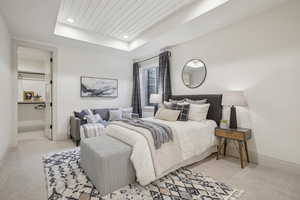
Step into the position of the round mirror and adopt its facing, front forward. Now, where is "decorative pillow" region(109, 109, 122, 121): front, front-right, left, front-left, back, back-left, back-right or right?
front-right

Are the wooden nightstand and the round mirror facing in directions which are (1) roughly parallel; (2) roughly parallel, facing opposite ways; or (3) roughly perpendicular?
roughly parallel

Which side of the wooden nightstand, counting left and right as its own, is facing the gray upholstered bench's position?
front

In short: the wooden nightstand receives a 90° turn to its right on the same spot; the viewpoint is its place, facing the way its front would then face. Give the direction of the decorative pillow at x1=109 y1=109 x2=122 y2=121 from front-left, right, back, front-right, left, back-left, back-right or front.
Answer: front-left

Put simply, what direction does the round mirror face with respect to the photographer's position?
facing the viewer and to the left of the viewer

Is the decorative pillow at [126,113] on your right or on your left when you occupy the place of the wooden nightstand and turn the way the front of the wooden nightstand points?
on your right

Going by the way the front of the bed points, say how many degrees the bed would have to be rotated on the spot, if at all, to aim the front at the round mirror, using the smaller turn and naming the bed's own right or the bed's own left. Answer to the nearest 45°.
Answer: approximately 180°

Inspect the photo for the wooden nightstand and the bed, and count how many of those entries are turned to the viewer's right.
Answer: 0

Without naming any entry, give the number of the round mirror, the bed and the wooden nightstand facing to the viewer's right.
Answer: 0

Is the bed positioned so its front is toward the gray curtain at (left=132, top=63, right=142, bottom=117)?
no

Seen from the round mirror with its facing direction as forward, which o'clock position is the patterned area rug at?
The patterned area rug is roughly at 11 o'clock from the round mirror.

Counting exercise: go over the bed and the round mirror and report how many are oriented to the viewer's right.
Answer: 0

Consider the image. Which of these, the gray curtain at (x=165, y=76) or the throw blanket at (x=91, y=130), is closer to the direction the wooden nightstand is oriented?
the throw blanket

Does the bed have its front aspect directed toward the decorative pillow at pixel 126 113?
no
